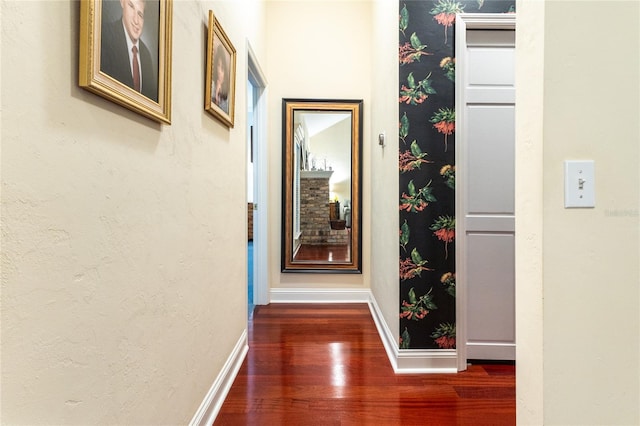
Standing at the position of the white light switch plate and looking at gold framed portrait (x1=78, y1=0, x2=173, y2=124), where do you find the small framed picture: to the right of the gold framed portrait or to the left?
right

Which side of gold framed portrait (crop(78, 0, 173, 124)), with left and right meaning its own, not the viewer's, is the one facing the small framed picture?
left

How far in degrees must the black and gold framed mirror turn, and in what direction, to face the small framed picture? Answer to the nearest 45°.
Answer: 0° — it already faces it

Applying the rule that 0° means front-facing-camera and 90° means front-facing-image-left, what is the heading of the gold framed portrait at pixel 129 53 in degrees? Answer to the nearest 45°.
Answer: approximately 315°

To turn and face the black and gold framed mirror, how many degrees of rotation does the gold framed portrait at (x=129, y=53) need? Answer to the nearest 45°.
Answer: approximately 90° to its left

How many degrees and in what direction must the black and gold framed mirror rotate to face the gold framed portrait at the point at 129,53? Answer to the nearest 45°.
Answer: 0° — it already faces it

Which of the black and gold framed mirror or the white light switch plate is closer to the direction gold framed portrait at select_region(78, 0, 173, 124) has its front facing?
the white light switch plate

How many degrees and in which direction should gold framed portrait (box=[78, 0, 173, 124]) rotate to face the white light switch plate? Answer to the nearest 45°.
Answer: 0° — it already faces it

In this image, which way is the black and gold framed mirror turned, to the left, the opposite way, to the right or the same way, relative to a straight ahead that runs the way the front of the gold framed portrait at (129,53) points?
to the right

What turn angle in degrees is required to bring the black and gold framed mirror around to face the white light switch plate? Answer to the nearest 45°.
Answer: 0° — it already faces it
